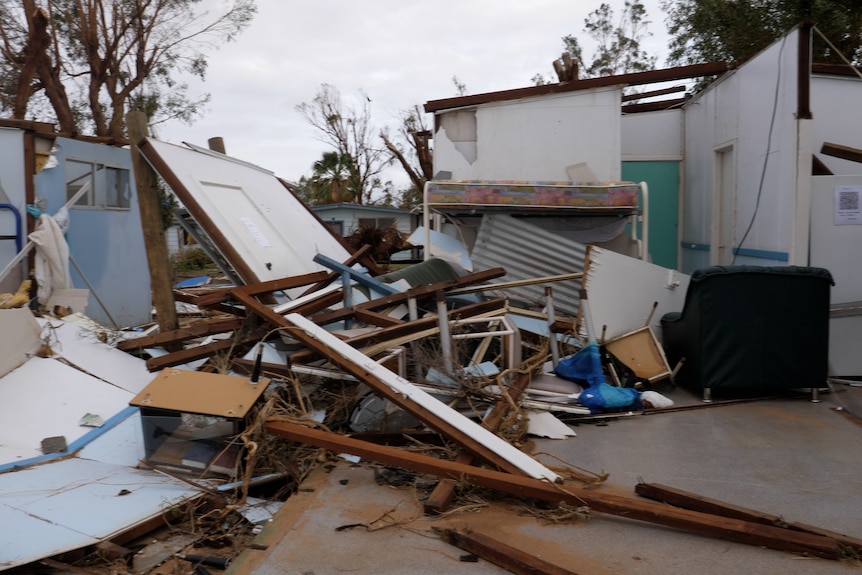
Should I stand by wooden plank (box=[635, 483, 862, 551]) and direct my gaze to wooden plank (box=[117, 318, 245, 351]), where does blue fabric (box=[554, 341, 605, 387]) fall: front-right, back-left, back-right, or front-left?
front-right

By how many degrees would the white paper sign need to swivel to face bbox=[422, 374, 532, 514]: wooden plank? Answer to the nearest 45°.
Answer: approximately 45° to its right

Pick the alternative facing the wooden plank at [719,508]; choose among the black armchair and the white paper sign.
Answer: the white paper sign

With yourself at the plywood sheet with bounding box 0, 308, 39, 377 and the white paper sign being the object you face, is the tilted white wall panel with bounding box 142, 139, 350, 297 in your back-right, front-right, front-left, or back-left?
front-left

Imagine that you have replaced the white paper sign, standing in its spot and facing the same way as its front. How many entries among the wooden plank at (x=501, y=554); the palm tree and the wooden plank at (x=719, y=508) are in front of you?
2

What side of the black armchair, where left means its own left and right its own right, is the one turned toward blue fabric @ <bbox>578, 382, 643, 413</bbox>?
left

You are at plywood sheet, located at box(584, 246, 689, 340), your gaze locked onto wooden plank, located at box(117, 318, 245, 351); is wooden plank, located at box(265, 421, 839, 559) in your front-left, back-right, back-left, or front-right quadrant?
front-left

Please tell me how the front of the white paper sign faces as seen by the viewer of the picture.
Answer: facing the viewer

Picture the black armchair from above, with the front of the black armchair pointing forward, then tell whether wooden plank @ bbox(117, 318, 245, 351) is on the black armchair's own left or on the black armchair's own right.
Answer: on the black armchair's own left

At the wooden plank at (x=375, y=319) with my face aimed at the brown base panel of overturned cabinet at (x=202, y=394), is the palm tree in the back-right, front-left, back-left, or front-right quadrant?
back-right

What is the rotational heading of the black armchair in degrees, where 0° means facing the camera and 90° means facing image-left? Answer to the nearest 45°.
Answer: approximately 135°

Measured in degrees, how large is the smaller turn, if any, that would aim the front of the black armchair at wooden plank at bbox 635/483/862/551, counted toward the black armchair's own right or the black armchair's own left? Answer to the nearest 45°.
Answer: approximately 135° to the black armchair's own left

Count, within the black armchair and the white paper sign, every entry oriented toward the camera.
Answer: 1

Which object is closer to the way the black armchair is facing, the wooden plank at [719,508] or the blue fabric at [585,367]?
the blue fabric

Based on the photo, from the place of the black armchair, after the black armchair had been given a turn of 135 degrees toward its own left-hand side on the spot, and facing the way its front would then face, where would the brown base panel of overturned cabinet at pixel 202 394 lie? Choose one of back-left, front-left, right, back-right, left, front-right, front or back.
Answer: front-right

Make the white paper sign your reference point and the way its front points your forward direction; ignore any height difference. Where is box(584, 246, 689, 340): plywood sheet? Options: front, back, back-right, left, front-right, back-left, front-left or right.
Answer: front-right

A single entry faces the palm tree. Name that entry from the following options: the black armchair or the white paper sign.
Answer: the black armchair

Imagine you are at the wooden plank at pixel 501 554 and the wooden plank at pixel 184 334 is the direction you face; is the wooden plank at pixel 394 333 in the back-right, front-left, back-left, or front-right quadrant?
front-right

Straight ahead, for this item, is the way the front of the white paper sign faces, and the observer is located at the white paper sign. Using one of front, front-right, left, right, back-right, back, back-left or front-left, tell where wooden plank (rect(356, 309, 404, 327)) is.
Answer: front-right

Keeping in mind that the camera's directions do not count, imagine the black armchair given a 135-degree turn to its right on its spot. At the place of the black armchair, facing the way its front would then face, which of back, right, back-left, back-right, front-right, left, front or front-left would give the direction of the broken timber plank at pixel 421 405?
back-right
